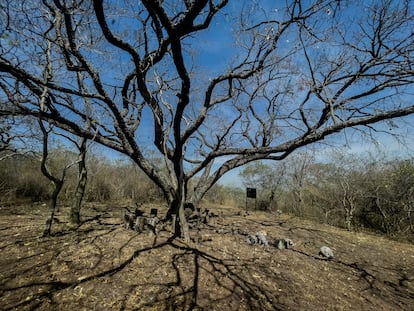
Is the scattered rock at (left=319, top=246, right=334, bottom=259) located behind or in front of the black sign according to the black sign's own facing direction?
in front

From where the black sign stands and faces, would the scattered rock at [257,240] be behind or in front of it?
in front

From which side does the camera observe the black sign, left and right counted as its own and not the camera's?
front

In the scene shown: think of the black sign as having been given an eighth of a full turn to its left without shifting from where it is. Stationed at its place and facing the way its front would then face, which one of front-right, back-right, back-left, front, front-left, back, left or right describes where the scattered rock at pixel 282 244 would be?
front-right
